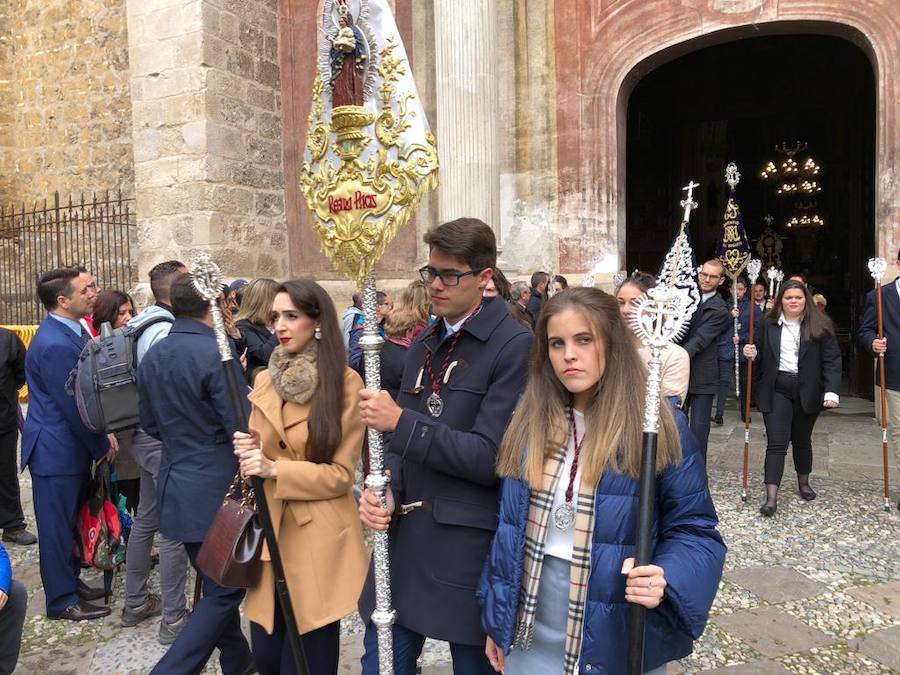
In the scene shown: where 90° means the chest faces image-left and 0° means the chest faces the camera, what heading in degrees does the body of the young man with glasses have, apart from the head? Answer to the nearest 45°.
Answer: approximately 45°

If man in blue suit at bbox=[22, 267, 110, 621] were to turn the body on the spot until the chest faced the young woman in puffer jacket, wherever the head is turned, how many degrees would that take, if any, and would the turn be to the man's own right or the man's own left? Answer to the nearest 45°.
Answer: approximately 90° to the man's own right

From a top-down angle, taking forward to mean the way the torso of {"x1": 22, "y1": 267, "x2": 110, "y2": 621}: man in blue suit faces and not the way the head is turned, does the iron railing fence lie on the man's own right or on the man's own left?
on the man's own left

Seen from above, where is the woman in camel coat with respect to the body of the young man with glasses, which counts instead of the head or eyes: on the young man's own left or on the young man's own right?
on the young man's own right

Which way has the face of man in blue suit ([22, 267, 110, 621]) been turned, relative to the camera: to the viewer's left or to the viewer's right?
to the viewer's right

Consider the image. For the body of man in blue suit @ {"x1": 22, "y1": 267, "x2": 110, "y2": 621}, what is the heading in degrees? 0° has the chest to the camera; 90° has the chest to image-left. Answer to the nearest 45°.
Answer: approximately 270°

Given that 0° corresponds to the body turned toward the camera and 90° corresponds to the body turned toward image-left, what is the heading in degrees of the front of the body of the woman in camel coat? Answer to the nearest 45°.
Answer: approximately 45°

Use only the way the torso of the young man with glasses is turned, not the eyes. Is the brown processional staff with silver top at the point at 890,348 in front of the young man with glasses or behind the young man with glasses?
behind

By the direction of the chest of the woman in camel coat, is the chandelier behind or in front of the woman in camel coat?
behind
